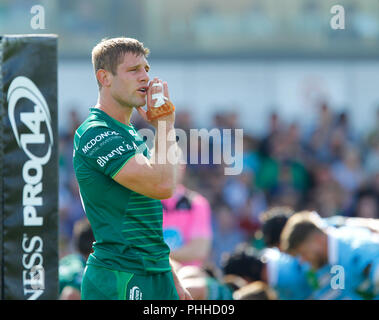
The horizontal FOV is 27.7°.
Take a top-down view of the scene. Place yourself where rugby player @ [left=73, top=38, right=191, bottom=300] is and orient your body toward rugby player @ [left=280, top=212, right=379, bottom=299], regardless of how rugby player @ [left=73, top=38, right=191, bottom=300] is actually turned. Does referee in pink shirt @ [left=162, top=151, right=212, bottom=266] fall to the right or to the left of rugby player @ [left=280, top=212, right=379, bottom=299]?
left

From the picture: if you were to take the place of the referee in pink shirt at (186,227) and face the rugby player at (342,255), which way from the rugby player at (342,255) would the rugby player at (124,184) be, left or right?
right

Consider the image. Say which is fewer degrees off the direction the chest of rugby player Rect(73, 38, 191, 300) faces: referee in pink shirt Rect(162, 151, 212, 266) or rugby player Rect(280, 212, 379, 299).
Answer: the rugby player
